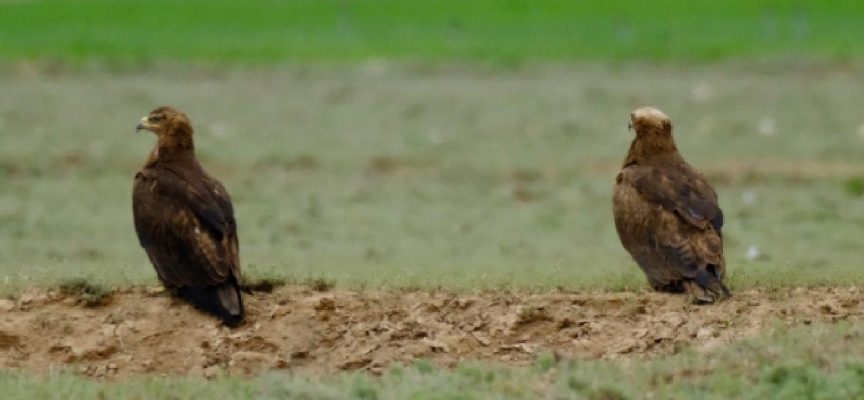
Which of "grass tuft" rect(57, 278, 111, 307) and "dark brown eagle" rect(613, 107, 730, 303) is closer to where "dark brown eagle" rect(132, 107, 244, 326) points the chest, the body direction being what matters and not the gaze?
the grass tuft

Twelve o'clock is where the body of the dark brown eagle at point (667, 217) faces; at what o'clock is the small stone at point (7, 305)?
The small stone is roughly at 10 o'clock from the dark brown eagle.

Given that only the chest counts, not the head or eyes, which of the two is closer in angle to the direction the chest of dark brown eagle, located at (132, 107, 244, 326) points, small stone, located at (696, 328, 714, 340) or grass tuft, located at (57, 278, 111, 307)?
the grass tuft

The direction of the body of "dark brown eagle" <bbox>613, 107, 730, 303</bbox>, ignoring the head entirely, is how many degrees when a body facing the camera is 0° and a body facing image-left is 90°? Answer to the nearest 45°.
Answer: approximately 135°

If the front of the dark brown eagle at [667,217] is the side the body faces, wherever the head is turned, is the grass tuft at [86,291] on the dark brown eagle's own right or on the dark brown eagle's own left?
on the dark brown eagle's own left

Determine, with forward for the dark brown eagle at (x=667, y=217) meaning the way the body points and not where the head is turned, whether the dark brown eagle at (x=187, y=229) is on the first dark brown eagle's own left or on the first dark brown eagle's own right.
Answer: on the first dark brown eagle's own left

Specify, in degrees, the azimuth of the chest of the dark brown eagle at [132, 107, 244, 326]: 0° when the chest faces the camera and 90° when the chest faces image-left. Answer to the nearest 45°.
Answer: approximately 135°
